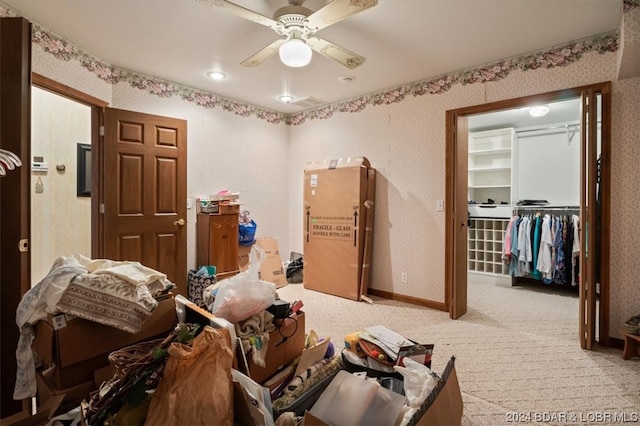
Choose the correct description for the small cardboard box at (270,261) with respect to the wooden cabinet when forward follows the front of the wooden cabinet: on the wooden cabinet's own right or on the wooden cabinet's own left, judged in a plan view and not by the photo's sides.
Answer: on the wooden cabinet's own left

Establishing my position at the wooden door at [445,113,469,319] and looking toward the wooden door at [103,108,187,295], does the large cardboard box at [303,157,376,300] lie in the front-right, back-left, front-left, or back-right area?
front-right

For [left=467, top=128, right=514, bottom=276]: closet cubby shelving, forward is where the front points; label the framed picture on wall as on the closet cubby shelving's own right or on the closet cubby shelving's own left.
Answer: on the closet cubby shelving's own right

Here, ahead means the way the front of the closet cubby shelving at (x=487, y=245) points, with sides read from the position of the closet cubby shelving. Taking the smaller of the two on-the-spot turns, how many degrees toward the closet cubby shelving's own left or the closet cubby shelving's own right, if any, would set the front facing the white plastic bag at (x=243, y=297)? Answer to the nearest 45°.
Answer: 0° — it already faces it

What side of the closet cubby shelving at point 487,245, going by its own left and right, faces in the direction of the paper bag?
front

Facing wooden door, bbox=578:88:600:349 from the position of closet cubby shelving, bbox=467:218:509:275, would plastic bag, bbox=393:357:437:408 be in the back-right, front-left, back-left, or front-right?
front-right

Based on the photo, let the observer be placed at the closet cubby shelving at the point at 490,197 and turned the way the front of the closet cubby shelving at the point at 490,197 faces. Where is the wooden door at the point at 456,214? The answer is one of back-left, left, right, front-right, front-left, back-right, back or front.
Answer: front

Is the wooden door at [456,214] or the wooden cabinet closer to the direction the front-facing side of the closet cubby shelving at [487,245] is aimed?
the wooden door

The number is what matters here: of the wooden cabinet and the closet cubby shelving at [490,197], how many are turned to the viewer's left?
0

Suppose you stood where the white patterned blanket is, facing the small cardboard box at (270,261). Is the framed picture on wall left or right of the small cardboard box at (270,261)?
left

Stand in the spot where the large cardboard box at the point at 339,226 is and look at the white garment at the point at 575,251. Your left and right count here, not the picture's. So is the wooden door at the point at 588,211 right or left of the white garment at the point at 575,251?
right

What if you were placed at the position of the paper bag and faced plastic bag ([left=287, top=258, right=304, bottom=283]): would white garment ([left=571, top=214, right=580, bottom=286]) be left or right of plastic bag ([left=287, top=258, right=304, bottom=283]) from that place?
right

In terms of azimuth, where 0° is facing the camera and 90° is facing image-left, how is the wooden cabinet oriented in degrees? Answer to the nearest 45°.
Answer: approximately 315°

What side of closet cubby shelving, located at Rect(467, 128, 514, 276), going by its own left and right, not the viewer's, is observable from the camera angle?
front
